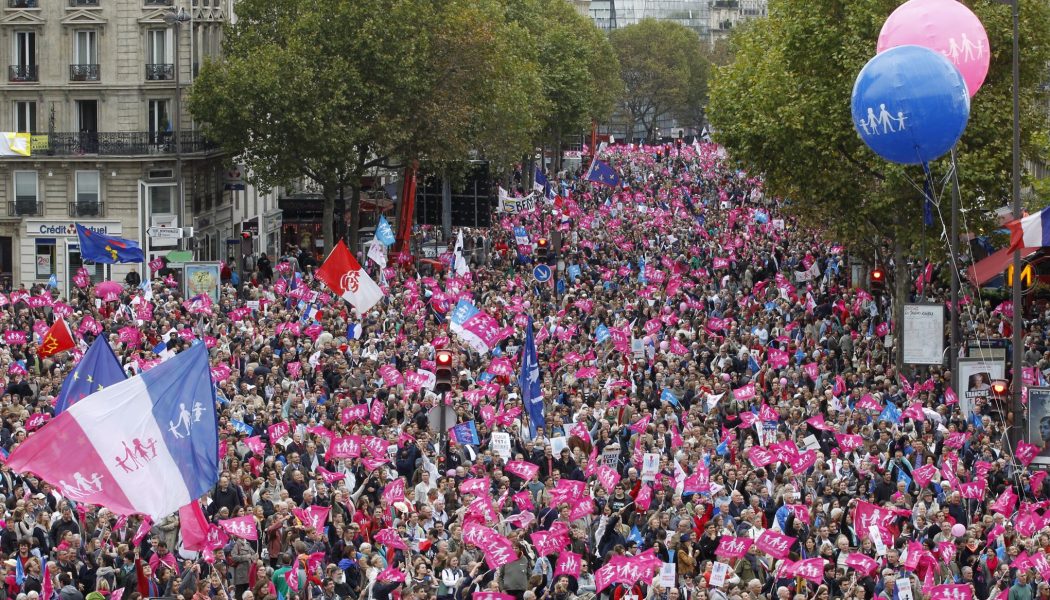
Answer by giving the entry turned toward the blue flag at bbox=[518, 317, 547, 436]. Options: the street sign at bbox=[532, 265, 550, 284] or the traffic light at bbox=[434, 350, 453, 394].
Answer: the street sign

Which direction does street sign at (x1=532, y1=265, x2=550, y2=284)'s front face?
toward the camera

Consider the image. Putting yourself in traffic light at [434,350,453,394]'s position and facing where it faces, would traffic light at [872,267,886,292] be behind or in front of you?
behind

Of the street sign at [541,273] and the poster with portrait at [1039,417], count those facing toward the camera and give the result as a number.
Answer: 2

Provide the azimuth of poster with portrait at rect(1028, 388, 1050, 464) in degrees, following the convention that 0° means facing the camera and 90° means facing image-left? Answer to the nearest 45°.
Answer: approximately 0°

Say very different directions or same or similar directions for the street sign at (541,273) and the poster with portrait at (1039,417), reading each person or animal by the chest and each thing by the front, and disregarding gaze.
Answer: same or similar directions

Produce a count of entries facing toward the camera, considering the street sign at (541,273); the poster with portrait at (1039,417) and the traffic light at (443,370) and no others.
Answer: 3

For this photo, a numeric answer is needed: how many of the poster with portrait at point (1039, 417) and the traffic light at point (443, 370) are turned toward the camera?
2

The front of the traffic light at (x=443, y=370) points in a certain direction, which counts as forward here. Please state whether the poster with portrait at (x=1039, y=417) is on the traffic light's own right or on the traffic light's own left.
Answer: on the traffic light's own left

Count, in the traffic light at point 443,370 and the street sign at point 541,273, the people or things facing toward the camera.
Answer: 2

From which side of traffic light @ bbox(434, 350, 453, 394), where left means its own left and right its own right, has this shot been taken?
front

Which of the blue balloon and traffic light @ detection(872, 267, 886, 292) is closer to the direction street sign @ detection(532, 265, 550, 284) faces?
the blue balloon

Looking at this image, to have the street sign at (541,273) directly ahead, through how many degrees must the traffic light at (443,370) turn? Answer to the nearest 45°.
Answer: approximately 180°
